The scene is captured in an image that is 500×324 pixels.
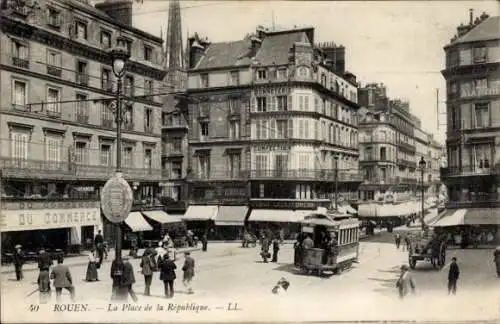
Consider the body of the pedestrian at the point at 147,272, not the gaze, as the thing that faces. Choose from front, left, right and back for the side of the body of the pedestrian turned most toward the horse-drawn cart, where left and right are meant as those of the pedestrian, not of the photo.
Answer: right

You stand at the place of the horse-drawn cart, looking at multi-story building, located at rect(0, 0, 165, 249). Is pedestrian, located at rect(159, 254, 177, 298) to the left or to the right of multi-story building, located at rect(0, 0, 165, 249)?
left

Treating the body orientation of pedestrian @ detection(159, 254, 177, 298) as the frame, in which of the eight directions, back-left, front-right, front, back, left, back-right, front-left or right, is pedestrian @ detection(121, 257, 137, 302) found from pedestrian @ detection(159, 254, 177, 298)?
back-left

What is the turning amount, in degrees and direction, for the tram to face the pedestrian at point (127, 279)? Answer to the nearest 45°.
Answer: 0° — it already faces them

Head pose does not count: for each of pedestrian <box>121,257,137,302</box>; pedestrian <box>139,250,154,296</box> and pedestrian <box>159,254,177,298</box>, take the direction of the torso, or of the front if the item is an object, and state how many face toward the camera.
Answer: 0

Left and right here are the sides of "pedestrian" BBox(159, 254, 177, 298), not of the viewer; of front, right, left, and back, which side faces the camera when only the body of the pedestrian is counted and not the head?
back
